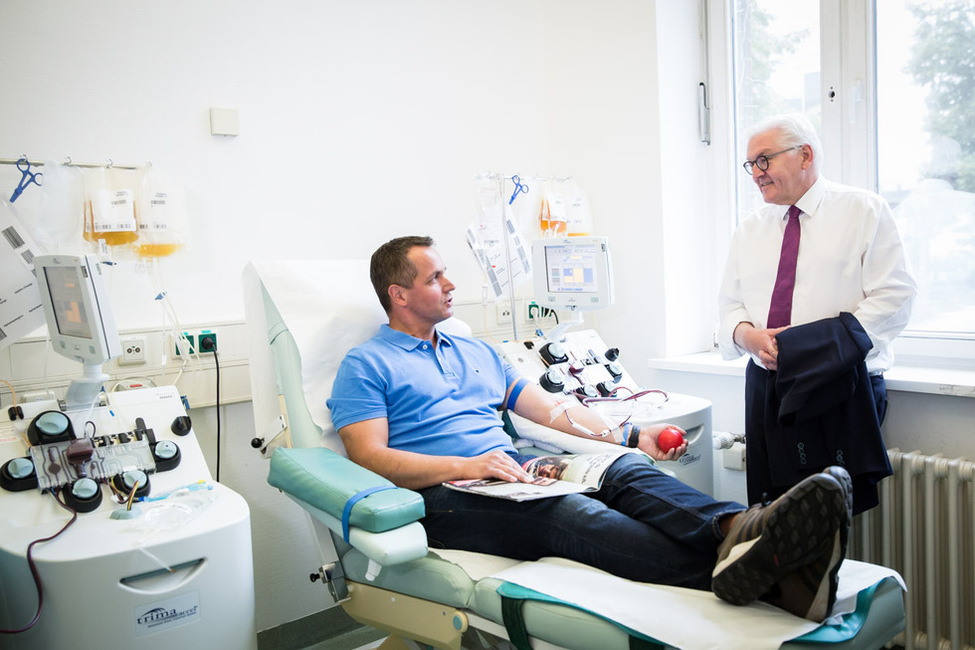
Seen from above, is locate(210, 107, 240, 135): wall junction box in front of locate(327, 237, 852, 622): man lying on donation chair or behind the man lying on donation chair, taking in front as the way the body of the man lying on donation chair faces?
behind

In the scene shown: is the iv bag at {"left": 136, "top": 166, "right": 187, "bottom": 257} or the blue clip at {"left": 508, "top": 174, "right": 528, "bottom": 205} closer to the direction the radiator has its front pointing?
the iv bag

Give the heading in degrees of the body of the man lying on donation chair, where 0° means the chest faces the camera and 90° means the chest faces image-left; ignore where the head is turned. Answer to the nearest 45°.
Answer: approximately 315°

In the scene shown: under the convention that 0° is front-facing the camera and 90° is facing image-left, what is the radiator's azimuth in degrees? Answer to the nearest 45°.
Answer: approximately 45°

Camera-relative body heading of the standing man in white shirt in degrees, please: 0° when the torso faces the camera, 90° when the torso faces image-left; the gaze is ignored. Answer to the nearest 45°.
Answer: approximately 45°

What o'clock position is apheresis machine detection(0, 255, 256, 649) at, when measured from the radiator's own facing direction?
The apheresis machine is roughly at 12 o'clock from the radiator.

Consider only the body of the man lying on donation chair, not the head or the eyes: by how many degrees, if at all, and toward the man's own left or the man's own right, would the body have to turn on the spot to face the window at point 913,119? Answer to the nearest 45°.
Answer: approximately 90° to the man's own left

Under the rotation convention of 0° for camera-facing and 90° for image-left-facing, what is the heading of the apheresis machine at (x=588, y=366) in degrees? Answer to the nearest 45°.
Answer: approximately 315°

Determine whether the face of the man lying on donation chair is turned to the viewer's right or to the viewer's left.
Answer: to the viewer's right

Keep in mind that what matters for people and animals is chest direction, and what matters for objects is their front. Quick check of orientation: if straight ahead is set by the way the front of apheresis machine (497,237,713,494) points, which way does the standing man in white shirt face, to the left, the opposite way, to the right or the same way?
to the right

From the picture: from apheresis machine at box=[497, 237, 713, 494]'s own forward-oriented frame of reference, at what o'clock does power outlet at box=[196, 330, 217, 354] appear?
The power outlet is roughly at 4 o'clock from the apheresis machine.

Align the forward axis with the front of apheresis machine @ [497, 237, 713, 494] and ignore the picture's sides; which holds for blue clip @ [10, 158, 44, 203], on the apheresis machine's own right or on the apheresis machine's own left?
on the apheresis machine's own right
